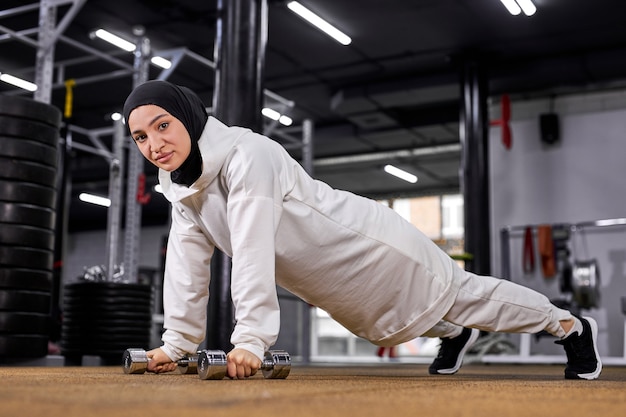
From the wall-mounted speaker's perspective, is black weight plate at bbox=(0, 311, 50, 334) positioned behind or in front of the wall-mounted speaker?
in front

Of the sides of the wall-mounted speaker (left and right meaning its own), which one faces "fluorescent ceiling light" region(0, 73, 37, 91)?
right

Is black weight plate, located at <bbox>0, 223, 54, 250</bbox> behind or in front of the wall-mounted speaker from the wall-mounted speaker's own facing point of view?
in front

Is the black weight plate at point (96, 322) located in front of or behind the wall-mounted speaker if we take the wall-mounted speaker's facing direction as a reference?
in front

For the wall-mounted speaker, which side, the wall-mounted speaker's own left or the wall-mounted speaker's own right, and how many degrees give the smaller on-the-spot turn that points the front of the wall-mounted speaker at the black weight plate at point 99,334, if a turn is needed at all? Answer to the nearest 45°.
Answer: approximately 45° to the wall-mounted speaker's own right

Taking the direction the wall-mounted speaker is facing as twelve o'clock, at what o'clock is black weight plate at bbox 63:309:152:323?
The black weight plate is roughly at 1 o'clock from the wall-mounted speaker.

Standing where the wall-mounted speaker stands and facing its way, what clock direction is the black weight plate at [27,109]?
The black weight plate is roughly at 1 o'clock from the wall-mounted speaker.

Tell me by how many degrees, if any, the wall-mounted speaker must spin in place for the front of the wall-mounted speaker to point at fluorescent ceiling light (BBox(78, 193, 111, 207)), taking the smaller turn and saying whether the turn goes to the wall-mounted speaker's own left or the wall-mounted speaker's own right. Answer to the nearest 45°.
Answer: approximately 135° to the wall-mounted speaker's own right

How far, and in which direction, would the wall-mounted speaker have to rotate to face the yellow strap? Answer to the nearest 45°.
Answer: approximately 45° to its right

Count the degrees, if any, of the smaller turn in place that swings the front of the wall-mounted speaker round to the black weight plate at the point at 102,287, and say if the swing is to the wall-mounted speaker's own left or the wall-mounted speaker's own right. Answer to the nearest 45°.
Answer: approximately 45° to the wall-mounted speaker's own right

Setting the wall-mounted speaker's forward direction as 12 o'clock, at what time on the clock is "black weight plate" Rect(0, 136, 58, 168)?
The black weight plate is roughly at 1 o'clock from the wall-mounted speaker.

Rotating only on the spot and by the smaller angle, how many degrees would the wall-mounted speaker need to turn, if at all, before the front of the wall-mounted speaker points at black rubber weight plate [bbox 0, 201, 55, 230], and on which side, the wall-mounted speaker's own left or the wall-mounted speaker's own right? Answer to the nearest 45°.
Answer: approximately 45° to the wall-mounted speaker's own right

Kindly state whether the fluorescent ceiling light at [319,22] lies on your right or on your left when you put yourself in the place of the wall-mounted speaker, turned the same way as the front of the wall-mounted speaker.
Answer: on your right

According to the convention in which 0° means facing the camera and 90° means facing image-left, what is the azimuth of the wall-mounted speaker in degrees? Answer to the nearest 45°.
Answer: approximately 0°
